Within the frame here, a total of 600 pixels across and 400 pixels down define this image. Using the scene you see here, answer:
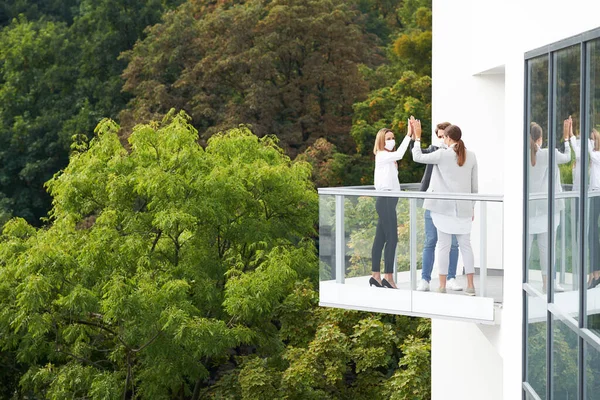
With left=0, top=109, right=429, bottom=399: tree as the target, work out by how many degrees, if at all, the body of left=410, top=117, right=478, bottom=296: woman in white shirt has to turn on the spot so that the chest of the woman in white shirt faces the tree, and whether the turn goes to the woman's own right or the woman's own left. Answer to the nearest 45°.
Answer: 0° — they already face it

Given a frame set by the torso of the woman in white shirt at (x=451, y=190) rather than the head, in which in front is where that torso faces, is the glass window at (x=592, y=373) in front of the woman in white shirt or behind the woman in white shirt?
behind

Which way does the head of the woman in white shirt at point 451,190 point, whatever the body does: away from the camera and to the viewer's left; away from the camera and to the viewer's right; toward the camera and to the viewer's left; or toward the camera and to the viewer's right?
away from the camera and to the viewer's left

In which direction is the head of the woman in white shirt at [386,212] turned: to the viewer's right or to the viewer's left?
to the viewer's right

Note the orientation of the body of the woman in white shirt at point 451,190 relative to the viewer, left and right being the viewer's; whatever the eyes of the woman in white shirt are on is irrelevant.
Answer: facing away from the viewer and to the left of the viewer
